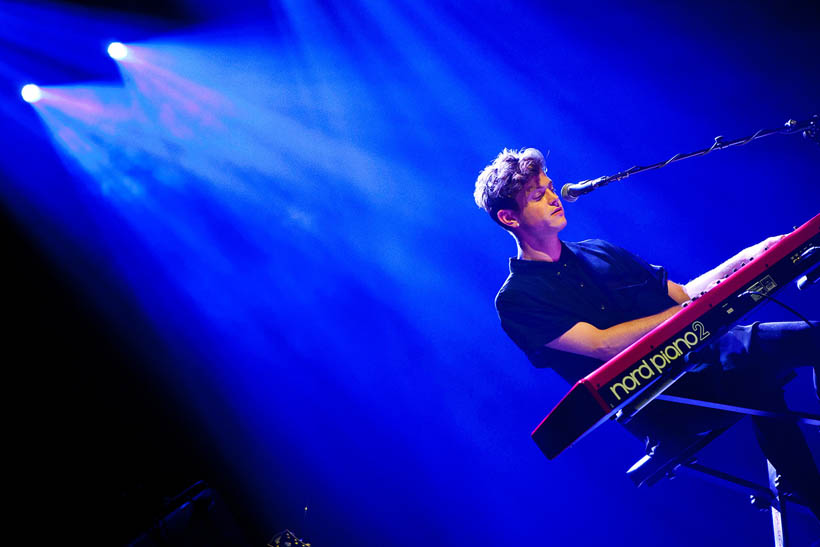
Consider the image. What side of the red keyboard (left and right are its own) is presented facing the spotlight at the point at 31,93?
front

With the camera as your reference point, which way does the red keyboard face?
facing away from the viewer and to the left of the viewer

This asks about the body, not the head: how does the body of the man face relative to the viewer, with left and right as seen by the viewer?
facing the viewer and to the right of the viewer

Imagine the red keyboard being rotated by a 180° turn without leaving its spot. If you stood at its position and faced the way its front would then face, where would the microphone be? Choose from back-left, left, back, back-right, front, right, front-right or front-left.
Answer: back-left

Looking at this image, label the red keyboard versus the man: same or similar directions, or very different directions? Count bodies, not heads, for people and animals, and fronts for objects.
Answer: very different directions
